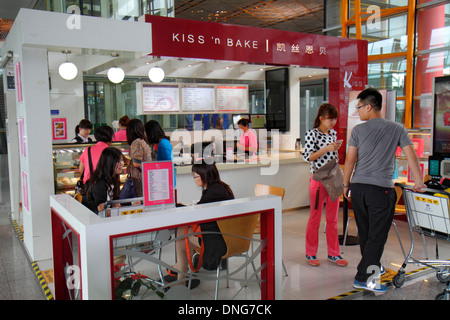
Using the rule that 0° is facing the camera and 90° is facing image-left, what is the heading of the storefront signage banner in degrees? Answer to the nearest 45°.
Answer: approximately 315°

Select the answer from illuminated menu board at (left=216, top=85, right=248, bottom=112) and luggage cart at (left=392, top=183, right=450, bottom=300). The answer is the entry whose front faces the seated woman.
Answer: the illuminated menu board

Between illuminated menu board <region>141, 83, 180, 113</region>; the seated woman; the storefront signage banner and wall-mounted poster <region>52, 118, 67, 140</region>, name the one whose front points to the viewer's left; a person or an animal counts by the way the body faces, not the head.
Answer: the seated woman

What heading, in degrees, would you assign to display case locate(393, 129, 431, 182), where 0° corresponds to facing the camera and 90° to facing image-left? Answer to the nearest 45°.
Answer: approximately 0°

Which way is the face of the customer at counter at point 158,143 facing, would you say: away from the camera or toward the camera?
away from the camera

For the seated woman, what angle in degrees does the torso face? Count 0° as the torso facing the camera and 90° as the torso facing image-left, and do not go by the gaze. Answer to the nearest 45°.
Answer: approximately 90°

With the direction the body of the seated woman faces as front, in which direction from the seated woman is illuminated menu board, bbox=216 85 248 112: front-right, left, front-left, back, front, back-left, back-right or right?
right

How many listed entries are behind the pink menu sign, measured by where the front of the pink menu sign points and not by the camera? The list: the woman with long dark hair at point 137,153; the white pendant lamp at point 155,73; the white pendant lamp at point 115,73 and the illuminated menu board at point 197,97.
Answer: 4
